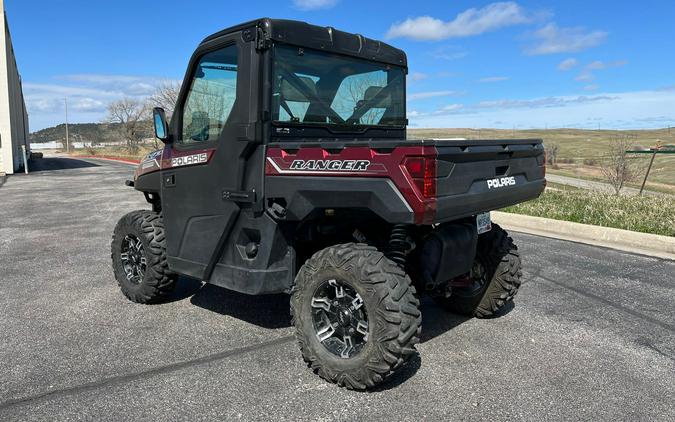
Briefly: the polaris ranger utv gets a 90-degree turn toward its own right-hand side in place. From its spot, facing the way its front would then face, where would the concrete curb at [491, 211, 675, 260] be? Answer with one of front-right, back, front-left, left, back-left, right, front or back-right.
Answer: front

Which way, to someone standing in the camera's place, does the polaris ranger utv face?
facing away from the viewer and to the left of the viewer

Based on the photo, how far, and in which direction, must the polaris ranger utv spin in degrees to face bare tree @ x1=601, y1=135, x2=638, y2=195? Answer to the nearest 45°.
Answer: approximately 90° to its right
